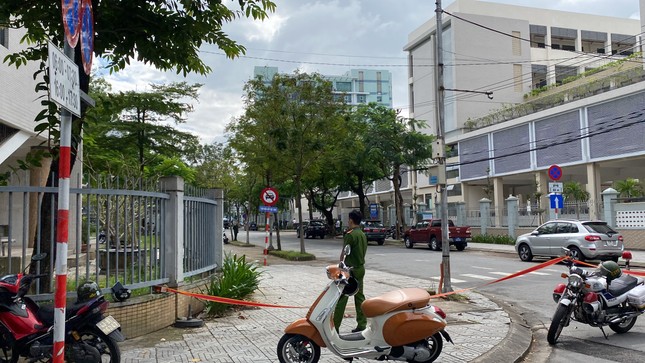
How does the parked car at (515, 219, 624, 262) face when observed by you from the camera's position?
facing away from the viewer and to the left of the viewer

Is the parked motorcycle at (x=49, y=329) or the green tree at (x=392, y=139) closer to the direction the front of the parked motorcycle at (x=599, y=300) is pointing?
the parked motorcycle

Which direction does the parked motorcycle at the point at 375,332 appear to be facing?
to the viewer's left

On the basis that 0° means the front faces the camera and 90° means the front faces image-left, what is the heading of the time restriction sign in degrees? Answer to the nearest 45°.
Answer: approximately 315°

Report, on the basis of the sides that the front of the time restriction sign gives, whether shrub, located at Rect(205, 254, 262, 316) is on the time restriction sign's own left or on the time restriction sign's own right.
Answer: on the time restriction sign's own left

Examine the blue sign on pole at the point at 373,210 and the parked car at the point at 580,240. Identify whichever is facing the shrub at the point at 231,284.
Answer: the blue sign on pole

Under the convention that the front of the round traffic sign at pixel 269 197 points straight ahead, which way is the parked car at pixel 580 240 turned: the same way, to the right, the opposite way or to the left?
the opposite way

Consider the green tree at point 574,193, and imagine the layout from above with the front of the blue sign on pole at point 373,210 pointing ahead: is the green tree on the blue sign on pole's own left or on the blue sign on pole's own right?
on the blue sign on pole's own left
